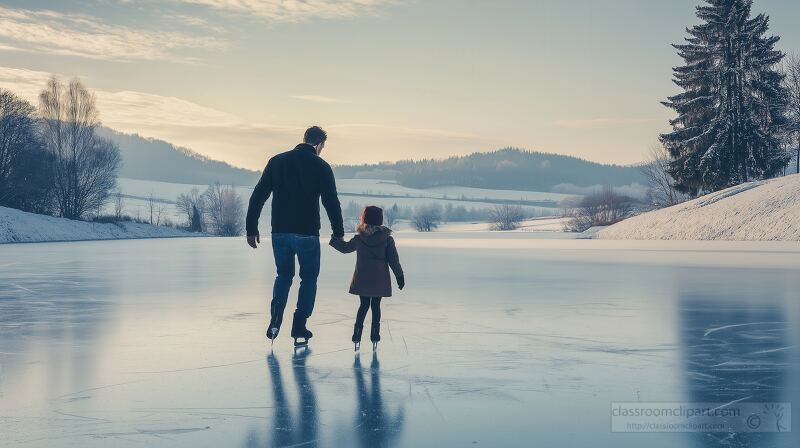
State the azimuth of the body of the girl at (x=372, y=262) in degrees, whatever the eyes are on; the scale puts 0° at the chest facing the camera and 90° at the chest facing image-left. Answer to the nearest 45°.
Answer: approximately 180°

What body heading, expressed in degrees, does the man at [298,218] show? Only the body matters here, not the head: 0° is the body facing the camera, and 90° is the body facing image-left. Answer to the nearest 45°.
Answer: approximately 180°

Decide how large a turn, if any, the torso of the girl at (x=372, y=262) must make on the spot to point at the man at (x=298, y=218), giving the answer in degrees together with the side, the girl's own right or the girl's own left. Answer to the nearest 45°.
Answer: approximately 90° to the girl's own left

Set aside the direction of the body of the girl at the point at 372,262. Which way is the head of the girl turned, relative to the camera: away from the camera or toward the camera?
away from the camera

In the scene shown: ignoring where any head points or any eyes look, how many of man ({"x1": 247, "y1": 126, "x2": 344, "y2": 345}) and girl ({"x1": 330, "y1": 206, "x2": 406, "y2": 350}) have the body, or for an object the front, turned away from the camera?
2

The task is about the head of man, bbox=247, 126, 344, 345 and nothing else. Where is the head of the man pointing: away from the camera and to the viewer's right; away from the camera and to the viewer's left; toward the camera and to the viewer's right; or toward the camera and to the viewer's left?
away from the camera and to the viewer's right

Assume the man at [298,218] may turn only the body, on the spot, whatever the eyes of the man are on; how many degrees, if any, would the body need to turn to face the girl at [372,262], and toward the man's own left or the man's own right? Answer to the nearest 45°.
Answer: approximately 90° to the man's own right
